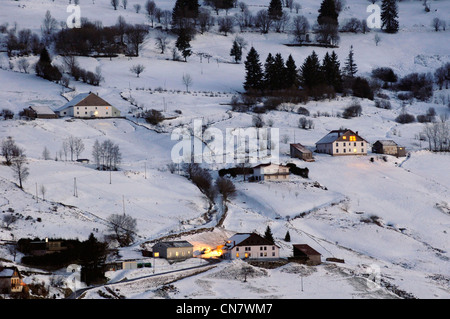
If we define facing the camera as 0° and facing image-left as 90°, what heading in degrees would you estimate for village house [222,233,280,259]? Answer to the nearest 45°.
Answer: approximately 0°

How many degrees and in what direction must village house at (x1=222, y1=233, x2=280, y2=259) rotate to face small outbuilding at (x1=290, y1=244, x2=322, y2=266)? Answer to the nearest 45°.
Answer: approximately 90° to its left

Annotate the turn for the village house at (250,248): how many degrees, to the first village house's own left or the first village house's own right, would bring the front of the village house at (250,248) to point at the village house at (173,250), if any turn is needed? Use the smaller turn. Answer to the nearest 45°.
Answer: approximately 90° to the first village house's own right

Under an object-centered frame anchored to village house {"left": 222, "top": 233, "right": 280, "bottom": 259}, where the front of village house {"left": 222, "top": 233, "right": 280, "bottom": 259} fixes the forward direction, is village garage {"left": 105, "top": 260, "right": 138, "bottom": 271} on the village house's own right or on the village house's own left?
on the village house's own right

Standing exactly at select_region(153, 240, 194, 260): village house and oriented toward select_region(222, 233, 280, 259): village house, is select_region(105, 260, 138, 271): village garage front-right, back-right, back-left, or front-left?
back-right

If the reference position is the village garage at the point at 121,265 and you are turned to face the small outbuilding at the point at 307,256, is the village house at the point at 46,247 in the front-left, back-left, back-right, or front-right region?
back-left

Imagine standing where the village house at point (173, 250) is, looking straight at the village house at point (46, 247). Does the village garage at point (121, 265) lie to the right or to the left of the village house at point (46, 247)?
left

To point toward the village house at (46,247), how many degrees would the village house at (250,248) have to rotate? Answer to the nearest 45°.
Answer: approximately 90° to its right

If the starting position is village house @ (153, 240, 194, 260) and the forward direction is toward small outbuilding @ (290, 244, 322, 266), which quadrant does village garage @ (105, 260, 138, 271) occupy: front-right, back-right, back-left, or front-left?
back-right
